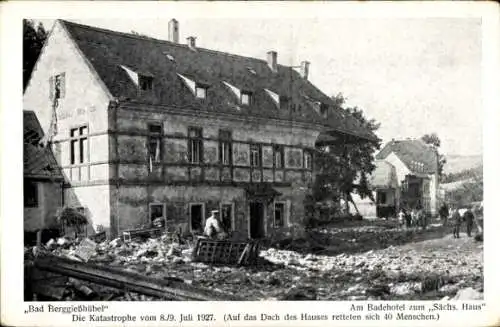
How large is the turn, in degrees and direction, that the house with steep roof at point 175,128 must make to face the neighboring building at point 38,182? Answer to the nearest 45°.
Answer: approximately 90° to its right

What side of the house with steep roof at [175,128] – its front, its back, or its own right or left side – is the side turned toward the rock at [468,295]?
front

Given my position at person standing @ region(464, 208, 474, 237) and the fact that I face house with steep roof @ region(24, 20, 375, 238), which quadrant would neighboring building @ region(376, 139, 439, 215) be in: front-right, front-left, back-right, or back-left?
front-right

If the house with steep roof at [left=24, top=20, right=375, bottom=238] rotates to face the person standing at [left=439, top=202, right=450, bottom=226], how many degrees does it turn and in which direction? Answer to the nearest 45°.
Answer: approximately 45° to its left
